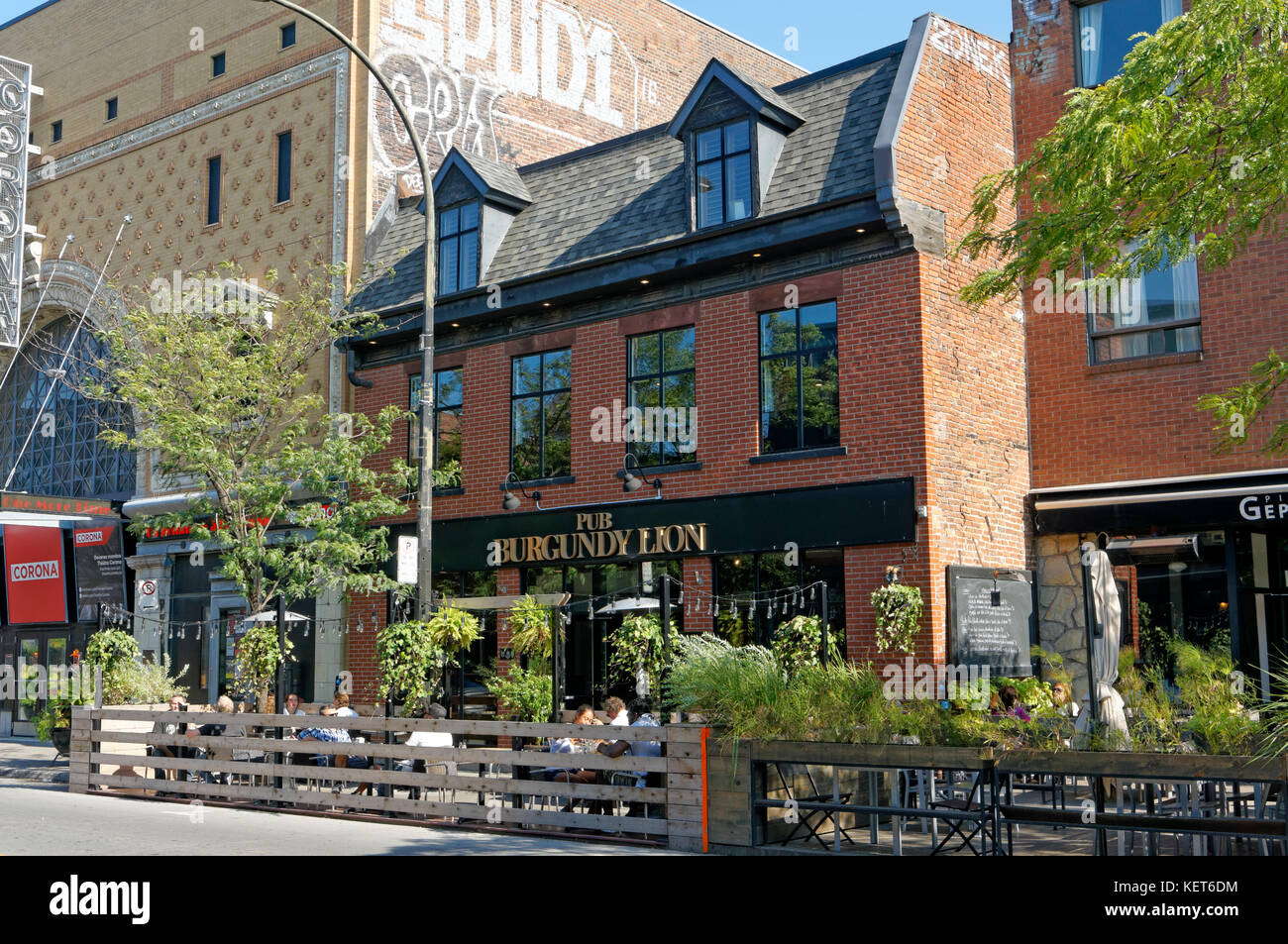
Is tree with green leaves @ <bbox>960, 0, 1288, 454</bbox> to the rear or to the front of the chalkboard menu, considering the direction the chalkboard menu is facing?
to the front

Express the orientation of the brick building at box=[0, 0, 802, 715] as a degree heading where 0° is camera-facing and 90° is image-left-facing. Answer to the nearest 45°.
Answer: approximately 45°

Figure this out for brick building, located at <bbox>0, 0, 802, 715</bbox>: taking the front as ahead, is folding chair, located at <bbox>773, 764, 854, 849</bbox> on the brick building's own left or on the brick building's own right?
on the brick building's own left

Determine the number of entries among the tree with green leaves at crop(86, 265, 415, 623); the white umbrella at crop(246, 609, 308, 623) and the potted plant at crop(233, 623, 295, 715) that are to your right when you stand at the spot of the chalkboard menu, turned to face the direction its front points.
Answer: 3

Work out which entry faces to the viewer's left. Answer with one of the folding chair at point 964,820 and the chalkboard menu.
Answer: the folding chair

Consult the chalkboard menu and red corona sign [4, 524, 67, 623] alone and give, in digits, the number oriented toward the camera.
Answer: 2

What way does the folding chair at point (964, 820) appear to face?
to the viewer's left

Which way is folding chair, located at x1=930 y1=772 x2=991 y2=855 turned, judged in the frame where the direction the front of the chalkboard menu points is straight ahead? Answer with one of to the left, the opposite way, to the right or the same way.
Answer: to the right

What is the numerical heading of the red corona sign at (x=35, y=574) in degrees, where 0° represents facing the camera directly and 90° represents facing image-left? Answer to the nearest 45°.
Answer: approximately 0°

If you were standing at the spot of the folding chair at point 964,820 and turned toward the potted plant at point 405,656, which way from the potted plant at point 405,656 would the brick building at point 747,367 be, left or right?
right
